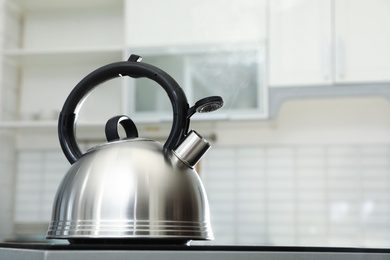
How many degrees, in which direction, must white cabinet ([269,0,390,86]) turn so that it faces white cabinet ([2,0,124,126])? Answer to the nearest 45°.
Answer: approximately 90° to its right

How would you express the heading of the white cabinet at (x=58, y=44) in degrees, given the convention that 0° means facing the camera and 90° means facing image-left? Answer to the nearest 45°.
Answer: approximately 0°

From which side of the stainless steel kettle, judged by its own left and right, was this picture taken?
right

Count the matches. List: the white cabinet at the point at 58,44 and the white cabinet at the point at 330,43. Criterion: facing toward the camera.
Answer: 2

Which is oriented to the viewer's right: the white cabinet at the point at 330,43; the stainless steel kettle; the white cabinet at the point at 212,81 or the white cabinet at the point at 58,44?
the stainless steel kettle

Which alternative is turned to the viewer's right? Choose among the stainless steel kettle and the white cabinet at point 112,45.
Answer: the stainless steel kettle

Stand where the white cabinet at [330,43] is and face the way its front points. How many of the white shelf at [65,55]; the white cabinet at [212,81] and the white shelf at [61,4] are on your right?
3
